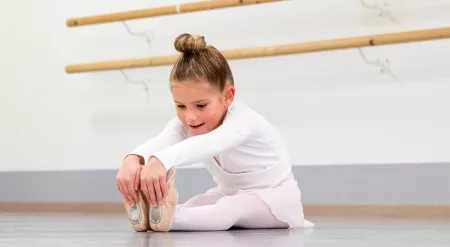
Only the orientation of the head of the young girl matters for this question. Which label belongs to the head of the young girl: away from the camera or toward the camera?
toward the camera

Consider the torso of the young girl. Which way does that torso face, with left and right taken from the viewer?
facing the viewer and to the left of the viewer

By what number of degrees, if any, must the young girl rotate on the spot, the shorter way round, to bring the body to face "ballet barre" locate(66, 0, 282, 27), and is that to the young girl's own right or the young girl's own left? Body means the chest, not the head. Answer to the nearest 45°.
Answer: approximately 135° to the young girl's own right
